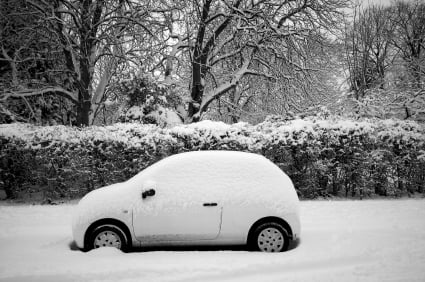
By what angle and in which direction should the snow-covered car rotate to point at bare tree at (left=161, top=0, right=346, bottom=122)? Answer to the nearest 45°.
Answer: approximately 90° to its right

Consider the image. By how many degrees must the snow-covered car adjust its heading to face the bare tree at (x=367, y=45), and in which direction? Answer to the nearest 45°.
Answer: approximately 135° to its right

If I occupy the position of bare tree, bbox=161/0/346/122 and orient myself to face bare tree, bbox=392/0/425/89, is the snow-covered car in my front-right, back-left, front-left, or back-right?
back-right

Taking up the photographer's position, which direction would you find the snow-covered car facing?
facing to the left of the viewer

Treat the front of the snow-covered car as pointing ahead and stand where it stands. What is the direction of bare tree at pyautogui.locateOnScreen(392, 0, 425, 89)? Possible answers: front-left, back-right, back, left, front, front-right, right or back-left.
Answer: back-right
